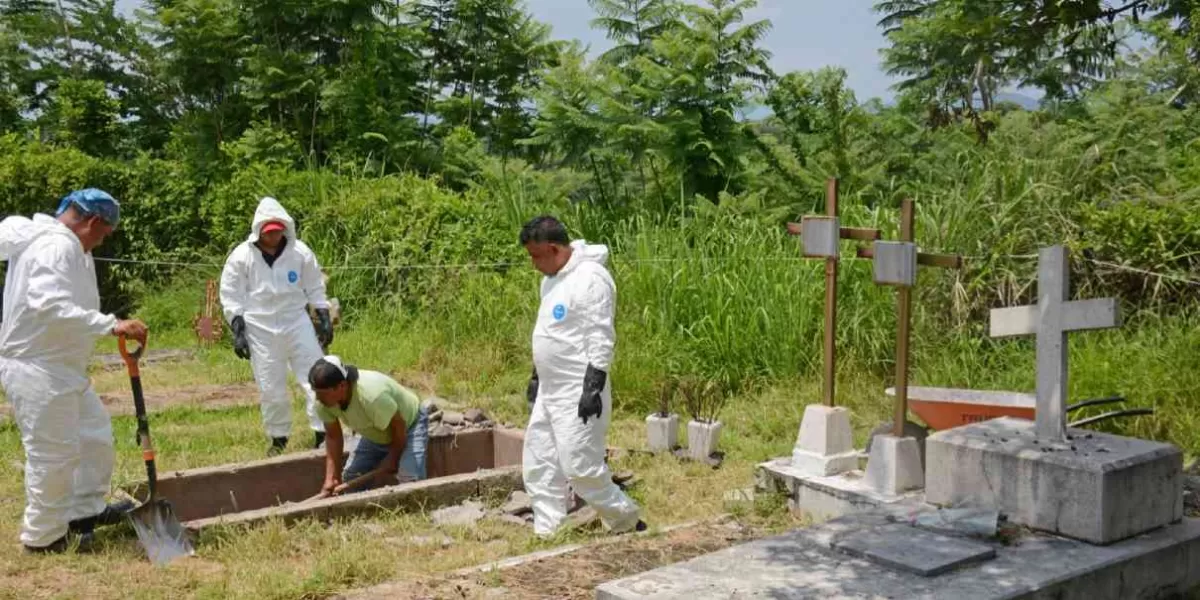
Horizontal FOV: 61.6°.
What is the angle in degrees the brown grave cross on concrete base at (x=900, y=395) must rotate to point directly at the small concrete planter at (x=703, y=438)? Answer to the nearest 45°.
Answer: approximately 90° to its right

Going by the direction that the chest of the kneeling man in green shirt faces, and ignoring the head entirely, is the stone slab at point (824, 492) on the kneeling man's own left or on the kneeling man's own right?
on the kneeling man's own left

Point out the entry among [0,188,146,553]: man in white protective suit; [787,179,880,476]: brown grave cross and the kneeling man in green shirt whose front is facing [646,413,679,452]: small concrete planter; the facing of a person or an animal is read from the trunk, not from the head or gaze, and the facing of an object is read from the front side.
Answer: the man in white protective suit

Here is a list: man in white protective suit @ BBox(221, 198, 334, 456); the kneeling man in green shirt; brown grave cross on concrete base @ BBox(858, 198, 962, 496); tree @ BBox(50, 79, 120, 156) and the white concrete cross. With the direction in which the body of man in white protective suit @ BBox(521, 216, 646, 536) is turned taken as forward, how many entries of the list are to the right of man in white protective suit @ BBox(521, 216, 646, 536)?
3

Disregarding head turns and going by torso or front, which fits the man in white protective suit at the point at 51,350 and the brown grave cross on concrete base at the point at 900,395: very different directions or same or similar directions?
very different directions

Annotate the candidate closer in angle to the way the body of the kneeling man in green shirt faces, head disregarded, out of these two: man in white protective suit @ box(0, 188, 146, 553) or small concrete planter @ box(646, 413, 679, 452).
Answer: the man in white protective suit

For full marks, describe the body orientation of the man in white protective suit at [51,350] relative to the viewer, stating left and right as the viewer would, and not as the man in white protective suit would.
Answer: facing to the right of the viewer

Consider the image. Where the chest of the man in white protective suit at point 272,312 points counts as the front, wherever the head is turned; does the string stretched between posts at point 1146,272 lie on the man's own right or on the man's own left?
on the man's own left

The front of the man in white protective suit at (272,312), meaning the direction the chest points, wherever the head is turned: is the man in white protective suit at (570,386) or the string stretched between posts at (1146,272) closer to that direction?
the man in white protective suit

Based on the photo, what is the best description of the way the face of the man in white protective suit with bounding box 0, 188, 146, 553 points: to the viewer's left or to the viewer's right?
to the viewer's right

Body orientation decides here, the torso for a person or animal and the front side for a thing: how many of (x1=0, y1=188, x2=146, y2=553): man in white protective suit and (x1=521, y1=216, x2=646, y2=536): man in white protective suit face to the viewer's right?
1
